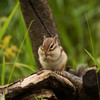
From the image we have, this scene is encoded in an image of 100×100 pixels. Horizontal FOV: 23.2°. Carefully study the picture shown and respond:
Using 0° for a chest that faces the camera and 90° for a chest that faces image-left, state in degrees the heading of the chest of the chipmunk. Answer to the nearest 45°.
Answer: approximately 45°
